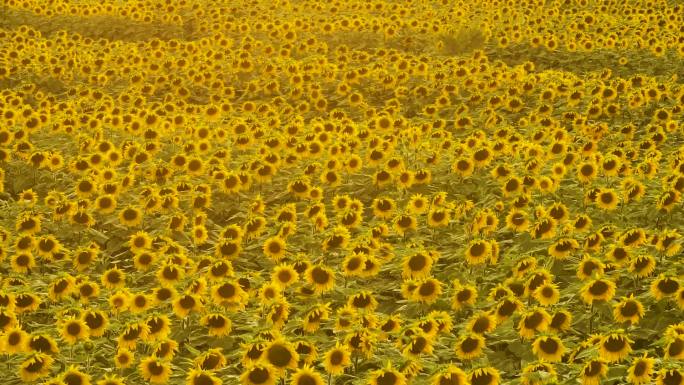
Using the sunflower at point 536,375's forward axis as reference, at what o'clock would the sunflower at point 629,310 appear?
the sunflower at point 629,310 is roughly at 7 o'clock from the sunflower at point 536,375.

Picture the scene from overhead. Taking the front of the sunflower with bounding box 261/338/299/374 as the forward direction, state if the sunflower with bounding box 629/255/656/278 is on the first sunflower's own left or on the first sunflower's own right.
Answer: on the first sunflower's own left

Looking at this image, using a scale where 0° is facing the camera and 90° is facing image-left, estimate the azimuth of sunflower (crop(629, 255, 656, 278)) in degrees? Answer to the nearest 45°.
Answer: approximately 0°

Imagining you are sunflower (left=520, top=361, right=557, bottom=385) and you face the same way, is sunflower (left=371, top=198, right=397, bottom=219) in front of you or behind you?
behind
